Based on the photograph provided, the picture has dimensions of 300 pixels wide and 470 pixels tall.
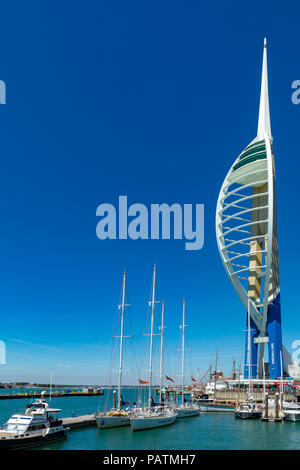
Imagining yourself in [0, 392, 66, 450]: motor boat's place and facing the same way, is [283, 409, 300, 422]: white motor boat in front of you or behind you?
behind

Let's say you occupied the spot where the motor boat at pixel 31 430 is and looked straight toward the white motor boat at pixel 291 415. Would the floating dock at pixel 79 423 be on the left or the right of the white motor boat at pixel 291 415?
left

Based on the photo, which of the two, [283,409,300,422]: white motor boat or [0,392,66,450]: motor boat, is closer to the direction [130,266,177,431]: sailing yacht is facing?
the motor boat

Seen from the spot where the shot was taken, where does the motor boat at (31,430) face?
facing the viewer and to the left of the viewer

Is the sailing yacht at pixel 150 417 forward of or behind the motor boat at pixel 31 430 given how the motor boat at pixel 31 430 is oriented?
behind

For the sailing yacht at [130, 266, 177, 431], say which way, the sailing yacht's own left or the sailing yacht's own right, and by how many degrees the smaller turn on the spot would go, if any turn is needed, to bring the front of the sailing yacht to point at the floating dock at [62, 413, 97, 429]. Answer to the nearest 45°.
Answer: approximately 45° to the sailing yacht's own right

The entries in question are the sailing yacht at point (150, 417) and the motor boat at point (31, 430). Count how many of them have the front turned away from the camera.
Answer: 0

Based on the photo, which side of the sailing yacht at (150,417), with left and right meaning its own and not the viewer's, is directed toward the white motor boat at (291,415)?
back
